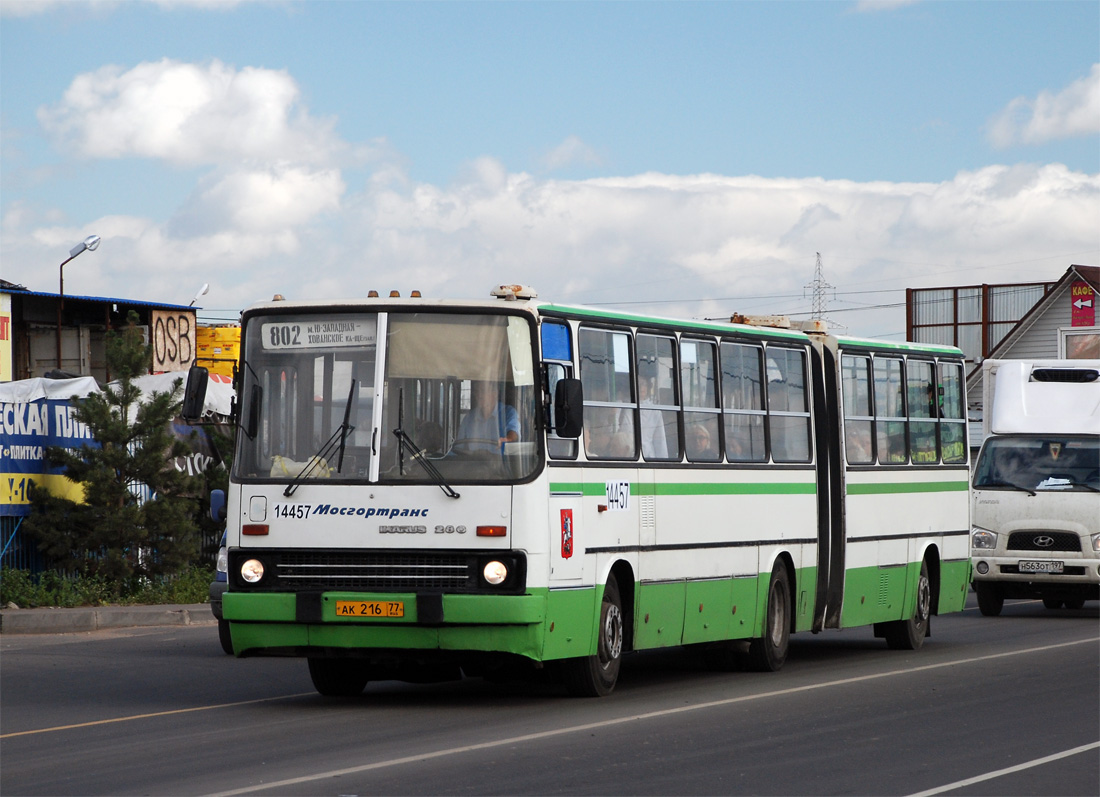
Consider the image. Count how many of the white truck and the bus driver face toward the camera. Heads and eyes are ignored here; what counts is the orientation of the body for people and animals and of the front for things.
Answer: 2

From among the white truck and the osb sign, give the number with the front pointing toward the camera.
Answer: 2

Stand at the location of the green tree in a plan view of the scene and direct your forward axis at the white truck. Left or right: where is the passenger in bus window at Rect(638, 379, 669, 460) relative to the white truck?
right

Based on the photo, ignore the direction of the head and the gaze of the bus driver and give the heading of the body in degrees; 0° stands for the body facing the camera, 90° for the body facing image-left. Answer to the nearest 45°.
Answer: approximately 0°

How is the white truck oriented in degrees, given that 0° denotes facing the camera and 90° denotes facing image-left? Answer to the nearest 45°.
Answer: approximately 0°

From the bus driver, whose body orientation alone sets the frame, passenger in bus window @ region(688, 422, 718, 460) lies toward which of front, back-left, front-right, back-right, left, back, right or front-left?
back-left
